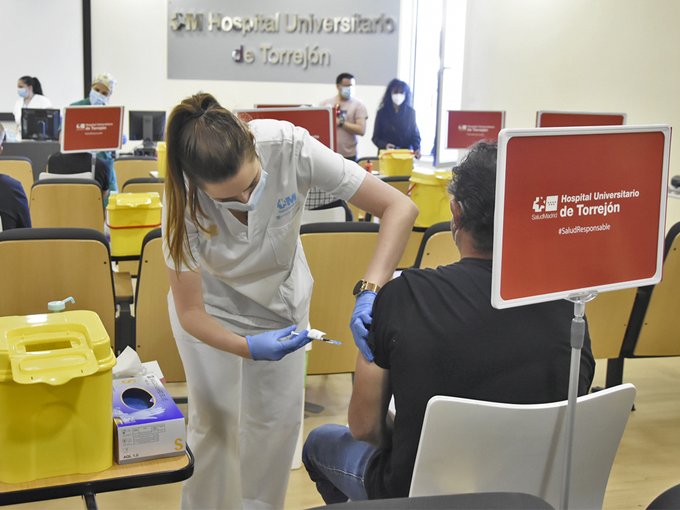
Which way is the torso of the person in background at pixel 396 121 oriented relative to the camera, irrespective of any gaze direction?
toward the camera

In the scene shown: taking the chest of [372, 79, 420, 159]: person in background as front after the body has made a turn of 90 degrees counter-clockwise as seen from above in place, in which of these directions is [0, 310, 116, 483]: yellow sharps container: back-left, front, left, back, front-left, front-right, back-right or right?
right

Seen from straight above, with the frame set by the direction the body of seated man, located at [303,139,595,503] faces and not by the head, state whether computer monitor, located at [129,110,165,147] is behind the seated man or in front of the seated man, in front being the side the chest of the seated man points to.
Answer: in front

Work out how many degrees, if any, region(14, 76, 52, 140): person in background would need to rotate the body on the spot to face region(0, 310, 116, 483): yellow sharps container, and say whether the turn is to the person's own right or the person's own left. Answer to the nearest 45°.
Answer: approximately 45° to the person's own left

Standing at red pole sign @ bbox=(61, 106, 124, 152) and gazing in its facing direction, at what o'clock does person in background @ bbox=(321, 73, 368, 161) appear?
The person in background is roughly at 8 o'clock from the red pole sign.

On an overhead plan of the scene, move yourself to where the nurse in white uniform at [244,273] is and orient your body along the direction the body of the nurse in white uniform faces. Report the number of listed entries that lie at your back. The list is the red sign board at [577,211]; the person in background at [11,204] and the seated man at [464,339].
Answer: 1

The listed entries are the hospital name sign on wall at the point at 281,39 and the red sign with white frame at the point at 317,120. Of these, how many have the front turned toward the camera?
2

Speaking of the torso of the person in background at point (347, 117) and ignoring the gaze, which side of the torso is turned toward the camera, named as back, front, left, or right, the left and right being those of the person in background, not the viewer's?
front

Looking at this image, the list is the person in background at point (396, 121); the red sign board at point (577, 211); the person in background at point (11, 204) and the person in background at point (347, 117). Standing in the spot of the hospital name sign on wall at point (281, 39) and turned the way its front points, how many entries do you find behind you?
0

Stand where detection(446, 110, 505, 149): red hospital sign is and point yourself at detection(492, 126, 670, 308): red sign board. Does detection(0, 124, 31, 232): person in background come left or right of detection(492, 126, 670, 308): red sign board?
right

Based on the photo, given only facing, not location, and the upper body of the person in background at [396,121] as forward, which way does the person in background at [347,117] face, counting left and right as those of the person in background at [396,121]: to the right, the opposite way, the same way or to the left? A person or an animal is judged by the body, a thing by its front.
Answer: the same way

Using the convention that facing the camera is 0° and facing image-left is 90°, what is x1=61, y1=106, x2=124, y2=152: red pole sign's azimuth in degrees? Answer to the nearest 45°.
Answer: approximately 0°

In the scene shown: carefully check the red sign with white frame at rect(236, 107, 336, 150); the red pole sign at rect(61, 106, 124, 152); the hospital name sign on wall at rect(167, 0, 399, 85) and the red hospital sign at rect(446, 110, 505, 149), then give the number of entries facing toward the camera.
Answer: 4

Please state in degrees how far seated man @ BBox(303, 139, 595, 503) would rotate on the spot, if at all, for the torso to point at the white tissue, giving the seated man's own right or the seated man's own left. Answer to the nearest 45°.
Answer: approximately 45° to the seated man's own left

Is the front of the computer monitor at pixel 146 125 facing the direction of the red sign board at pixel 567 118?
no

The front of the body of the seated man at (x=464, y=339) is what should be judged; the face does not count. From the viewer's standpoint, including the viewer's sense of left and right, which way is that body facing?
facing away from the viewer and to the left of the viewer

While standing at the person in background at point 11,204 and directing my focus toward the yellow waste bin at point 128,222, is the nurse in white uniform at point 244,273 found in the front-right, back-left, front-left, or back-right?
front-right

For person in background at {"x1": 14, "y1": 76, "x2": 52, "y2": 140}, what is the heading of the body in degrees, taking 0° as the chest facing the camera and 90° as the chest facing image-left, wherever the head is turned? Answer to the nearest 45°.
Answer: approximately 45°

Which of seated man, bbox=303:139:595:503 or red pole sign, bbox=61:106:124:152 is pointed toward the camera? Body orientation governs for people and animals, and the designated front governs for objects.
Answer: the red pole sign

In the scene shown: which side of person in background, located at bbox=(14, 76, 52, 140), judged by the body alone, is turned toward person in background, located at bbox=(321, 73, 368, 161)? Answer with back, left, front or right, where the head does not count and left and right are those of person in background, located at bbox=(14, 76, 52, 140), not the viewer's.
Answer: left

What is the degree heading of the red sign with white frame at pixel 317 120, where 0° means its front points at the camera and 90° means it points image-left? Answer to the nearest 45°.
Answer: approximately 0°

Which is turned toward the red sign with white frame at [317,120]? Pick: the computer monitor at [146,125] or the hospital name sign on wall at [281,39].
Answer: the hospital name sign on wall
